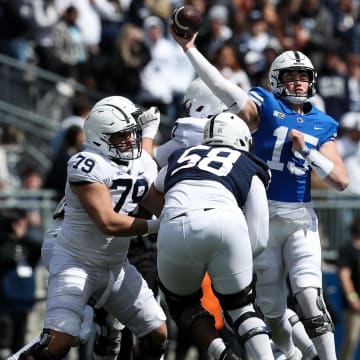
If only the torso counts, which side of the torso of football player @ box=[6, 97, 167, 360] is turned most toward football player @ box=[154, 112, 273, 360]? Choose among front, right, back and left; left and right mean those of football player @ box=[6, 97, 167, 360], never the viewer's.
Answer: front

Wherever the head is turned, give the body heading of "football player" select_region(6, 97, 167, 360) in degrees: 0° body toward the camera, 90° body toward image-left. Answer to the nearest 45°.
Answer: approximately 315°
